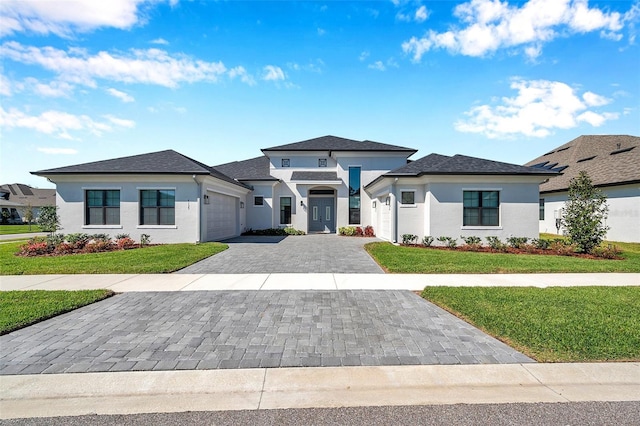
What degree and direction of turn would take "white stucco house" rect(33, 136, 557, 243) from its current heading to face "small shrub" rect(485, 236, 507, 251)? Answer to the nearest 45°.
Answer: approximately 90° to its left

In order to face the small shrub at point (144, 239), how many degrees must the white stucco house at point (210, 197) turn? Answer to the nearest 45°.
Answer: approximately 90° to its right

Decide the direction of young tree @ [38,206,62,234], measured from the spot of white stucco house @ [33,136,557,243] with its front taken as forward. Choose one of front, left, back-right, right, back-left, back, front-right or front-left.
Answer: right

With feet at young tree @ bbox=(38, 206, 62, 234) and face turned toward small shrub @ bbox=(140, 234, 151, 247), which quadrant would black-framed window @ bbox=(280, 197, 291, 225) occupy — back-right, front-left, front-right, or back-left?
front-left

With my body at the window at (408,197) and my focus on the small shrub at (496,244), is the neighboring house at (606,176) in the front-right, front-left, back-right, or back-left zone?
front-left

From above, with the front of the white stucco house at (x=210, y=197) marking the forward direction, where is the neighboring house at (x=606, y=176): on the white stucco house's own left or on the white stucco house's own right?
on the white stucco house's own left

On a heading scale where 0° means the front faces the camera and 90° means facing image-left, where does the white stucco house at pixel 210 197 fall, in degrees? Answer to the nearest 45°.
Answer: approximately 0°

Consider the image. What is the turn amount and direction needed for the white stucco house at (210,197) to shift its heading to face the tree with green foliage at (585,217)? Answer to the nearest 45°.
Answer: approximately 90° to its left

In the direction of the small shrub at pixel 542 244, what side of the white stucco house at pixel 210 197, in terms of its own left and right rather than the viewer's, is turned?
left
